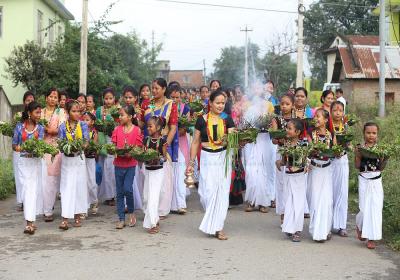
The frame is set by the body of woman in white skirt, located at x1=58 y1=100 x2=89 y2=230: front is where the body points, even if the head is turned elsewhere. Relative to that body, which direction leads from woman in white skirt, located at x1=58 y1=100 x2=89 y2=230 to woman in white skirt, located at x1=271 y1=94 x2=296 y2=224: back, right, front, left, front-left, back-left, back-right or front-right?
left

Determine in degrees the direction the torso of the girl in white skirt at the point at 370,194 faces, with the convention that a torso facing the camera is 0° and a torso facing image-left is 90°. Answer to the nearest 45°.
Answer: approximately 0°

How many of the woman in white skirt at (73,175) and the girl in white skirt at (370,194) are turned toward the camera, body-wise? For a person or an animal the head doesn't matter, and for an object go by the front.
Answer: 2

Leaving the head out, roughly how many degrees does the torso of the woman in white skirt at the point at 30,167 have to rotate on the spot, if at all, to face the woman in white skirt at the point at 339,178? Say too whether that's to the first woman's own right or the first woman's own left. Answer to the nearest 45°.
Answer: approximately 45° to the first woman's own left

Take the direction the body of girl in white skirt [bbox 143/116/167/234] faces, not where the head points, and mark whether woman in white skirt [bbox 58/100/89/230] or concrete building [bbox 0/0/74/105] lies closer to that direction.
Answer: the woman in white skirt

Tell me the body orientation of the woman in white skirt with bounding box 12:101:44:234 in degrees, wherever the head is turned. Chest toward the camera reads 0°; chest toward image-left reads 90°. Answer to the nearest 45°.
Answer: approximately 315°

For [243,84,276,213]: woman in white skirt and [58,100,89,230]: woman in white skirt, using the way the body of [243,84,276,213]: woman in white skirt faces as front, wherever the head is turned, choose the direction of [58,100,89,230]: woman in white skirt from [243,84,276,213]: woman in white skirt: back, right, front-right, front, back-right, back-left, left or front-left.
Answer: front-right

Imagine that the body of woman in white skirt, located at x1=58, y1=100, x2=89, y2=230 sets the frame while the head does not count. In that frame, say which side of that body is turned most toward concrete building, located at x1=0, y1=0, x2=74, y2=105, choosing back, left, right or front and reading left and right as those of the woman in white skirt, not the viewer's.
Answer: back

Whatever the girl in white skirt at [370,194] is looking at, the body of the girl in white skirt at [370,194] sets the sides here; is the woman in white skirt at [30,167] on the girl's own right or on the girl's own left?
on the girl's own right

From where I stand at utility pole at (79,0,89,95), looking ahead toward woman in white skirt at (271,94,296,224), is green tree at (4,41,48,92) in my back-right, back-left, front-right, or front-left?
back-right

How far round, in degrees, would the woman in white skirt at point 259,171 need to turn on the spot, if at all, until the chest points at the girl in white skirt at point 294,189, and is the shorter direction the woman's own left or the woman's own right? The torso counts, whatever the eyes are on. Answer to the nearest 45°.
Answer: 0° — they already face them

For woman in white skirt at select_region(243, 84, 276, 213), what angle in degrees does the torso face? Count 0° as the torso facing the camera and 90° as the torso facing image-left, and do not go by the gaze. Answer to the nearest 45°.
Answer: approximately 0°
